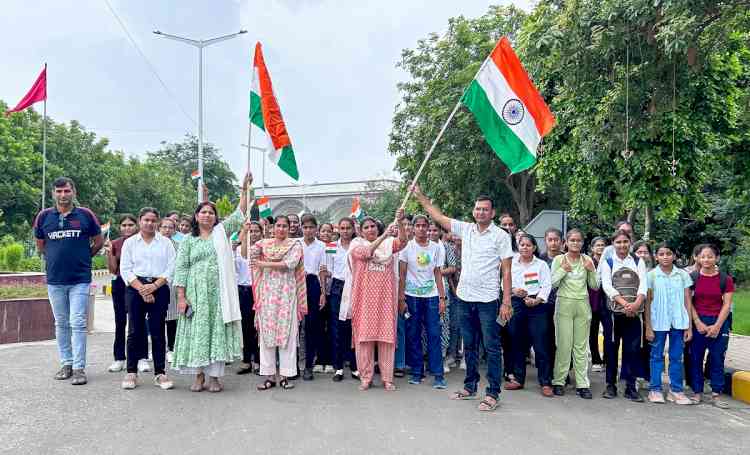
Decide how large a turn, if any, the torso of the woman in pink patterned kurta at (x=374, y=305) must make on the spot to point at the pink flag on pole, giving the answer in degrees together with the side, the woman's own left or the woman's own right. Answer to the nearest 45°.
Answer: approximately 135° to the woman's own right

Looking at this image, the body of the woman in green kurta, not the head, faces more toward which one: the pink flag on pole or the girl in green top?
the girl in green top

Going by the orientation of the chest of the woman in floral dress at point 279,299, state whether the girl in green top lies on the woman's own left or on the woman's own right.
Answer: on the woman's own left

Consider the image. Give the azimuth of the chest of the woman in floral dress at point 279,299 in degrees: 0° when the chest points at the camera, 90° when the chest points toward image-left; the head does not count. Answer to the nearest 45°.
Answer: approximately 0°

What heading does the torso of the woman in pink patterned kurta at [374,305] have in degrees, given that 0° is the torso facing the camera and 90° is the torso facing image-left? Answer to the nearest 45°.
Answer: approximately 0°

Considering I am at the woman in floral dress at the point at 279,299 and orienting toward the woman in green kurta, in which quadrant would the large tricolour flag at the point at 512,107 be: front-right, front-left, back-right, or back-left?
back-left

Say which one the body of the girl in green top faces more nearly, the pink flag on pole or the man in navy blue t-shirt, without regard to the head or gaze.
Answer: the man in navy blue t-shirt

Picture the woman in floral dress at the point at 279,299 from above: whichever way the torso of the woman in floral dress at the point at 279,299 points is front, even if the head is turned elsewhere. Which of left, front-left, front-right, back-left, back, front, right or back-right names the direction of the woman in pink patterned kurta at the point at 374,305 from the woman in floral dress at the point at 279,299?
left

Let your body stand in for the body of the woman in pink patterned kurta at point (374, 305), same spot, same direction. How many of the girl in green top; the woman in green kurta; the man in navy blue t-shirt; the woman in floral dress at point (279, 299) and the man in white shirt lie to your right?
3
